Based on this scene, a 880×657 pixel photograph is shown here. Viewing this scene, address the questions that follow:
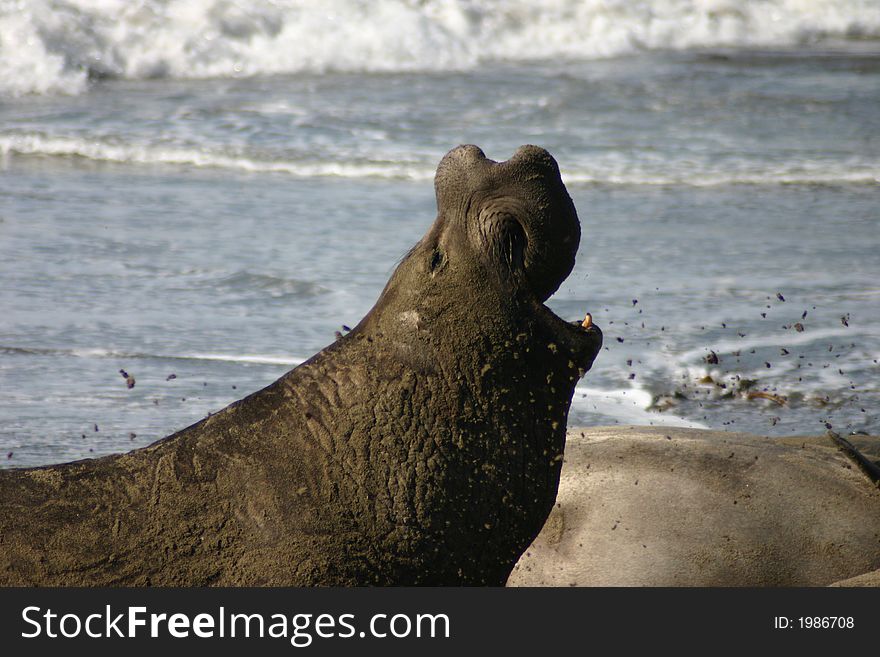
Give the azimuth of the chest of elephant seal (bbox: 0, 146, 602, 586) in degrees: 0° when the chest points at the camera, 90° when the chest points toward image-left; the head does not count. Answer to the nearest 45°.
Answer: approximately 270°

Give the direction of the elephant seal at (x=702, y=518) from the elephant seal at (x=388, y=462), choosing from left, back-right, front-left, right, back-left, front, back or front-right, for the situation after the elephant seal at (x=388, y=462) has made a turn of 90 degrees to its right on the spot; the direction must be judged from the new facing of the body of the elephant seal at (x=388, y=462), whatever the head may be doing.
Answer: back-left
